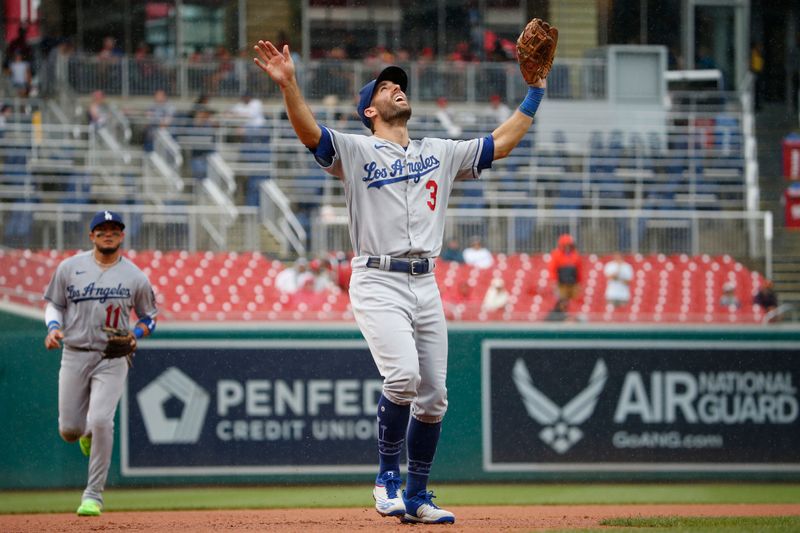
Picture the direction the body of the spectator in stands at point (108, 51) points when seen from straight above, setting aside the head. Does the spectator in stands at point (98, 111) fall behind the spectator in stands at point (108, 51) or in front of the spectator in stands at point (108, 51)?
in front

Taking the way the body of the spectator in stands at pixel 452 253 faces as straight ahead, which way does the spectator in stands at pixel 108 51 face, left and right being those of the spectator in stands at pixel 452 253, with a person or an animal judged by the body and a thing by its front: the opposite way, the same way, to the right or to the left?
the same way

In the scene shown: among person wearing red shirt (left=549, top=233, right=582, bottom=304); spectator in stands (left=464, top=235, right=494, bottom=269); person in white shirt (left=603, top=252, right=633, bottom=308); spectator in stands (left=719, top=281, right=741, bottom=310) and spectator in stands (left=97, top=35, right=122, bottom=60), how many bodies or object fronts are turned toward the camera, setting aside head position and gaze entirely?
5

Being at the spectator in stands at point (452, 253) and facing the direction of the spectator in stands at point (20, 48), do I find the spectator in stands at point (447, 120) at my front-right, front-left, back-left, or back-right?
front-right

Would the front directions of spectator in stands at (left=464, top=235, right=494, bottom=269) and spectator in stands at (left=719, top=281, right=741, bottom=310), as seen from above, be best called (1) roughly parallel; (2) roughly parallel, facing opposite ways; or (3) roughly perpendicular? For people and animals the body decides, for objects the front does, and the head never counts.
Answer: roughly parallel

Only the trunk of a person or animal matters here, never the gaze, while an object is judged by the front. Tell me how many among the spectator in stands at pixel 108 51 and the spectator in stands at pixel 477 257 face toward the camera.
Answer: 2

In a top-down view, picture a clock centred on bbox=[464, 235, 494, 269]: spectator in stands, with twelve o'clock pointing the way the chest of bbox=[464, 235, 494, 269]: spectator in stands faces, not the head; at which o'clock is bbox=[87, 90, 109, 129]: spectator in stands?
bbox=[87, 90, 109, 129]: spectator in stands is roughly at 4 o'clock from bbox=[464, 235, 494, 269]: spectator in stands.

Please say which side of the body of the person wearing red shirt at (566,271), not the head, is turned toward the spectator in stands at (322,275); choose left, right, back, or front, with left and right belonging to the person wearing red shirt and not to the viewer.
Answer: right

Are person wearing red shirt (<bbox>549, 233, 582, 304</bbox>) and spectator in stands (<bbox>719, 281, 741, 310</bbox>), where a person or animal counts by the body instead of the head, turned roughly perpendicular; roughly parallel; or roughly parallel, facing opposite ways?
roughly parallel

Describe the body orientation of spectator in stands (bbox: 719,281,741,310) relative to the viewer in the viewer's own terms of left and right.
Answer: facing the viewer

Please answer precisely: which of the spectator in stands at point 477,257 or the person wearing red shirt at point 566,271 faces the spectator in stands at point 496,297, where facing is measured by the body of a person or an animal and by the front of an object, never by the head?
the spectator in stands at point 477,257

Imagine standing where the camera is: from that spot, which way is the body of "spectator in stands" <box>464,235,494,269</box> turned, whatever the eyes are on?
toward the camera

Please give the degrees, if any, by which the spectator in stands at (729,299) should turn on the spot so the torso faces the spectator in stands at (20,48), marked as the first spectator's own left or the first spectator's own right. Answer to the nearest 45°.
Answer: approximately 90° to the first spectator's own right

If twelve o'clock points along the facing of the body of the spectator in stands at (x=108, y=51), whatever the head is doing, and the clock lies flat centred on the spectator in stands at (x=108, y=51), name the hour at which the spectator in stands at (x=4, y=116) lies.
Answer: the spectator in stands at (x=4, y=116) is roughly at 1 o'clock from the spectator in stands at (x=108, y=51).

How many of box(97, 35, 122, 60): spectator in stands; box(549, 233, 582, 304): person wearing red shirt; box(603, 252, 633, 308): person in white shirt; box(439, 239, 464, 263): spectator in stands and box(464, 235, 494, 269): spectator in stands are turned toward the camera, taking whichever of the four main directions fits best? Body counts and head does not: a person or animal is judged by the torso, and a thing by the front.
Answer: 5

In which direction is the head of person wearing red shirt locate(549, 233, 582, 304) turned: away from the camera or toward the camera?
toward the camera

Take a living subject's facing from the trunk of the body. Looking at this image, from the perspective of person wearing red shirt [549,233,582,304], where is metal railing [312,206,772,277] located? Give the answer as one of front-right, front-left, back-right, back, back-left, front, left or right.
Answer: back

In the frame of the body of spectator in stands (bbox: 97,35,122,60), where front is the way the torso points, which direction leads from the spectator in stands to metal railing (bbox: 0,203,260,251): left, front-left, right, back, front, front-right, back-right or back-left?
front

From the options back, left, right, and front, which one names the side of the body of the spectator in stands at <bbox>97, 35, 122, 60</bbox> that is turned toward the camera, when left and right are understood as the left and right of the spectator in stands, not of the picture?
front

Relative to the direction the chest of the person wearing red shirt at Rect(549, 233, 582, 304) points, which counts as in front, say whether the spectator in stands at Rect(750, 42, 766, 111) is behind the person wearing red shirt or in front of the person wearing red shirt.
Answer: behind

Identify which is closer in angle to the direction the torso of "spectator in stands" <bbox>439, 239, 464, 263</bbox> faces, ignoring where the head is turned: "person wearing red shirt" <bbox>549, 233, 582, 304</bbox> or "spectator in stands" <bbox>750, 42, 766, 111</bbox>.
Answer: the person wearing red shirt
